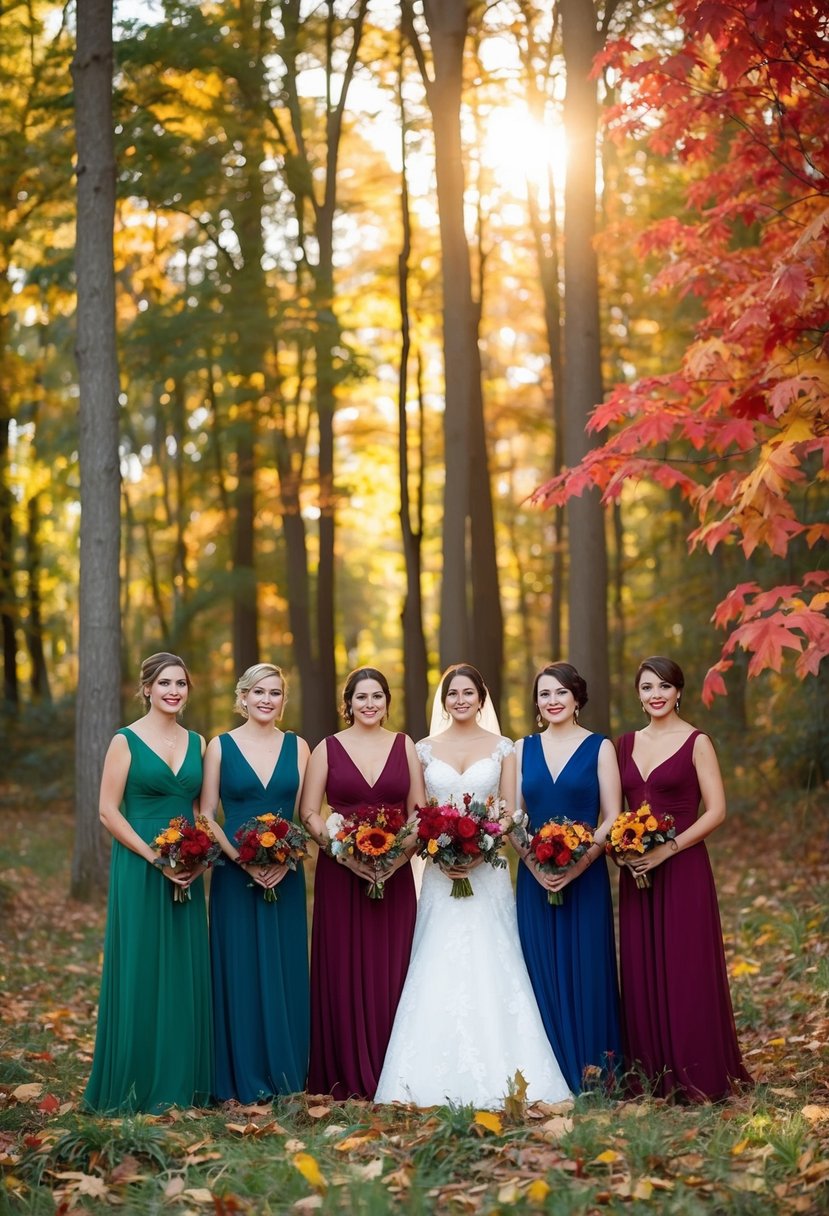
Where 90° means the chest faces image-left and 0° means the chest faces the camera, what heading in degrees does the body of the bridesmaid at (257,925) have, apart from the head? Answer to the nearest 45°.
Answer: approximately 0°

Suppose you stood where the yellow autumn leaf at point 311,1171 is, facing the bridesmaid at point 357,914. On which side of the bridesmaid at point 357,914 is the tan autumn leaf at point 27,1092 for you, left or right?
left

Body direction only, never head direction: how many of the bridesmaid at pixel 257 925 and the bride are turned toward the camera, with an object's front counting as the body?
2
